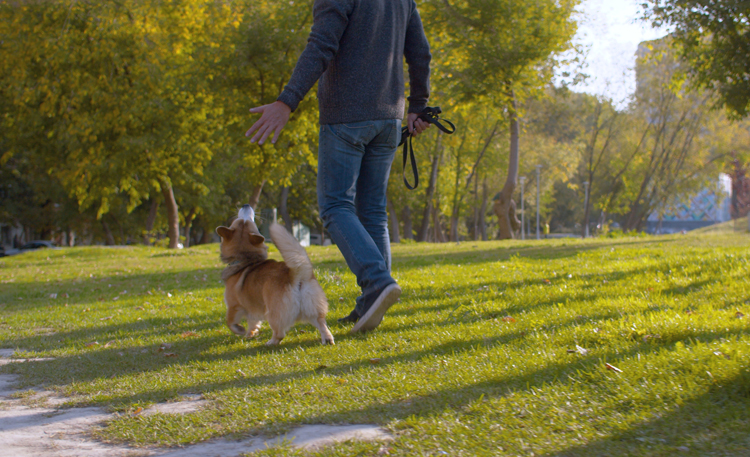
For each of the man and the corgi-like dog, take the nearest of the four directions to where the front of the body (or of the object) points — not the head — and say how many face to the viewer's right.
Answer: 0

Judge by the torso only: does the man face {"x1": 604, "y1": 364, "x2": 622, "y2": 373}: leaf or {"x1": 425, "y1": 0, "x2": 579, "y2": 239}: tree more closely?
the tree

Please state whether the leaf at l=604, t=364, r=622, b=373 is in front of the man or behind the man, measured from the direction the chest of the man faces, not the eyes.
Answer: behind

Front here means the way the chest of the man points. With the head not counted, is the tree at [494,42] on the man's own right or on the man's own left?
on the man's own right

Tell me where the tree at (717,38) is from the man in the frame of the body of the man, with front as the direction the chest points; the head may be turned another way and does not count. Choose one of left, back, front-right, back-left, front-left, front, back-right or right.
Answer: right

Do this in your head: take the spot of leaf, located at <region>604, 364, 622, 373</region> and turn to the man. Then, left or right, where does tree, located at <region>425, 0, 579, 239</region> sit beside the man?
right

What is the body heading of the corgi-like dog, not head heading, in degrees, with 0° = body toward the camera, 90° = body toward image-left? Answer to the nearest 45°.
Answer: approximately 135°

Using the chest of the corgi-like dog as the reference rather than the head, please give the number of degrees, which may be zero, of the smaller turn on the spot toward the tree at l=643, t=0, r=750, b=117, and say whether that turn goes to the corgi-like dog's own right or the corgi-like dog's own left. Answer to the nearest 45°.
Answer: approximately 90° to the corgi-like dog's own right

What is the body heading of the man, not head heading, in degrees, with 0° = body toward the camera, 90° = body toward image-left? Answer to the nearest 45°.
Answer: approximately 135°
